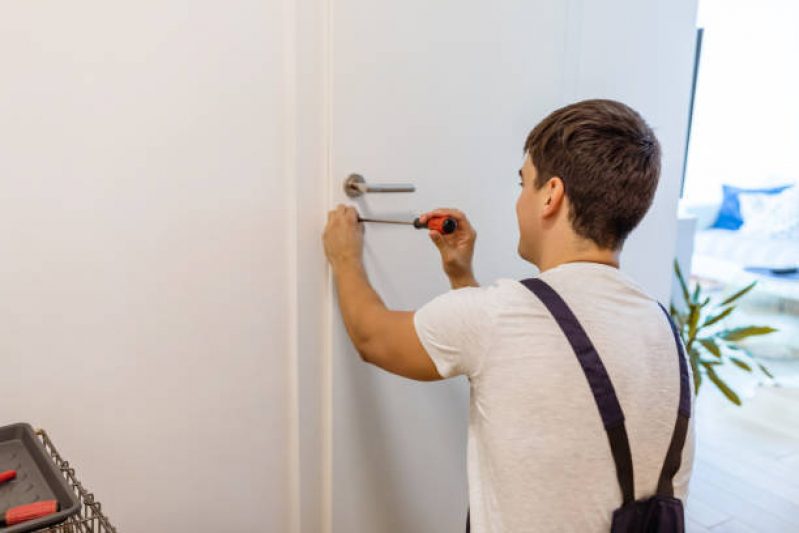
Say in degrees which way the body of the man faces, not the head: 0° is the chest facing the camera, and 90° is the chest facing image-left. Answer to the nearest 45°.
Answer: approximately 135°

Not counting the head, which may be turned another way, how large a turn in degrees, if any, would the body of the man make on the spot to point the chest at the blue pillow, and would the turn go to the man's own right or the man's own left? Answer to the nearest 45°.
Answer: approximately 45° to the man's own right

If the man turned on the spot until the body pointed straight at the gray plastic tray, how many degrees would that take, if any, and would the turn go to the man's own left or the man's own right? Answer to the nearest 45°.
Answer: approximately 90° to the man's own left

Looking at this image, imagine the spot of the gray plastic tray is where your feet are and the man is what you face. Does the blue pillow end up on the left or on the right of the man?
left

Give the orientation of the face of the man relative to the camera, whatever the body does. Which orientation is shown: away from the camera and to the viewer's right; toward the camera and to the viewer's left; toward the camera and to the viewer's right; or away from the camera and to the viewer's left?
away from the camera and to the viewer's left
